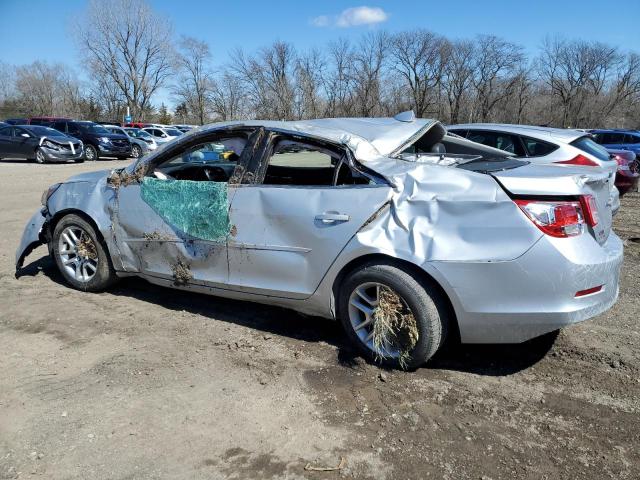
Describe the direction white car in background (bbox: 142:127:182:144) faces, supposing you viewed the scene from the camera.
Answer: facing the viewer and to the right of the viewer

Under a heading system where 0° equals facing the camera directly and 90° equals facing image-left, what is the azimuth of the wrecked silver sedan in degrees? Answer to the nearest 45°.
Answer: approximately 135°

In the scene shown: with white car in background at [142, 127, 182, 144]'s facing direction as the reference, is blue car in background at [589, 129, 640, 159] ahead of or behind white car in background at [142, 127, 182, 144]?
ahead

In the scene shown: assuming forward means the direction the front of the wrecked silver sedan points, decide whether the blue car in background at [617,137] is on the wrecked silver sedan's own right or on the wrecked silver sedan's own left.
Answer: on the wrecked silver sedan's own right

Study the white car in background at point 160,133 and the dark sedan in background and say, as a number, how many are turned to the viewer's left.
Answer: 0

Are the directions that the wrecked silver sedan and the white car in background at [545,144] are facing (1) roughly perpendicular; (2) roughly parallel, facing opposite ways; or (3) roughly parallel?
roughly parallel

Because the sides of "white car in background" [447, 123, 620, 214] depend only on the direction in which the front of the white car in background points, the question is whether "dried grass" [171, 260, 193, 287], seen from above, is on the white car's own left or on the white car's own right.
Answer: on the white car's own left

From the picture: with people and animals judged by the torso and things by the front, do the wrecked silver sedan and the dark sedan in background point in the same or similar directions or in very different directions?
very different directions

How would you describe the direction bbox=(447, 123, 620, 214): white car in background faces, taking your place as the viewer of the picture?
facing away from the viewer and to the left of the viewer

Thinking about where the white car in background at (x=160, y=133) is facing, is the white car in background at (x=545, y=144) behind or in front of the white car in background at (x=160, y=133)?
in front

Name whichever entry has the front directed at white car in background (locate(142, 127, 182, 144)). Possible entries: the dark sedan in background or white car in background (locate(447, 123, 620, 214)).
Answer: white car in background (locate(447, 123, 620, 214))

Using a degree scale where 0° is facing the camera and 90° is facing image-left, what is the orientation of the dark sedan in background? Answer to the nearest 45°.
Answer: approximately 315°
